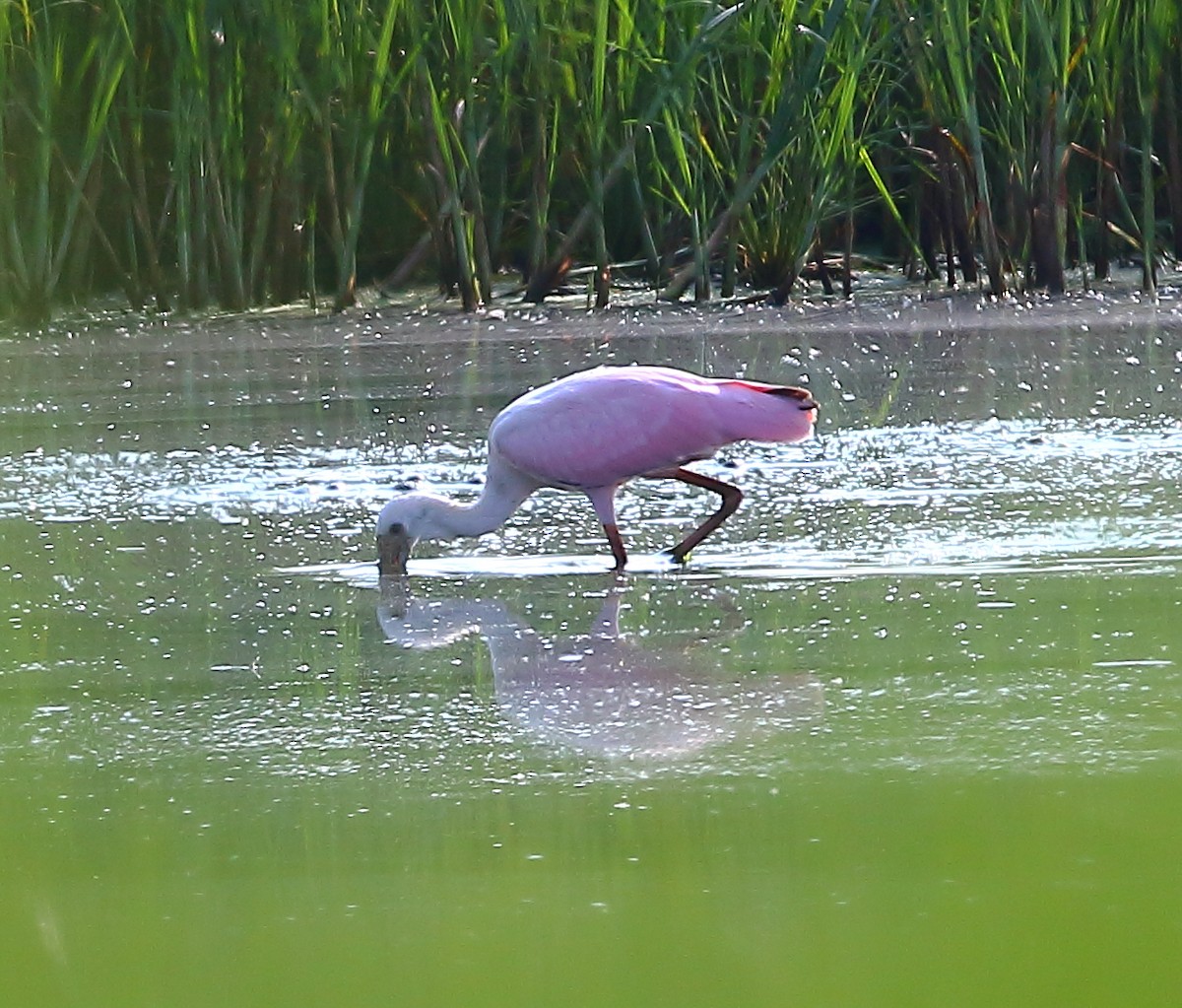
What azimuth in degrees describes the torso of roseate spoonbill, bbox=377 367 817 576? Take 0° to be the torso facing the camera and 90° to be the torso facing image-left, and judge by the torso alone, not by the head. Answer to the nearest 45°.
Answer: approximately 90°
